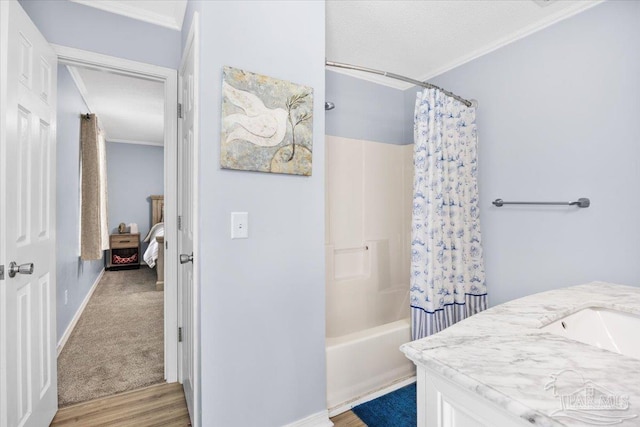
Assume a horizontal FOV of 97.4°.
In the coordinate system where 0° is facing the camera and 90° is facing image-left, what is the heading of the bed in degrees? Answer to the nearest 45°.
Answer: approximately 0°

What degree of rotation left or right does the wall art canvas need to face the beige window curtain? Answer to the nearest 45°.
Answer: approximately 180°

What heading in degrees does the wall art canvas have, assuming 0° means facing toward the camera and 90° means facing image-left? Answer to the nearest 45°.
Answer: approximately 315°

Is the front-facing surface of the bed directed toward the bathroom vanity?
yes

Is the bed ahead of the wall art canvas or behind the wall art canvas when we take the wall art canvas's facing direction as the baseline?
behind
